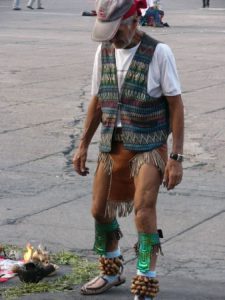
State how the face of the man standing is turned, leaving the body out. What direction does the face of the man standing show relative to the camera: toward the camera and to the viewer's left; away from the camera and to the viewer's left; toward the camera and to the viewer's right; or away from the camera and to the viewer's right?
toward the camera and to the viewer's left

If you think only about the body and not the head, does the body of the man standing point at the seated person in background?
no

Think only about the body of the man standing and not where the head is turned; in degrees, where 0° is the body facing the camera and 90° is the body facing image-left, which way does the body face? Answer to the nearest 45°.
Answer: approximately 45°
